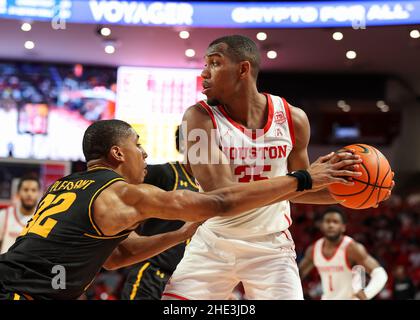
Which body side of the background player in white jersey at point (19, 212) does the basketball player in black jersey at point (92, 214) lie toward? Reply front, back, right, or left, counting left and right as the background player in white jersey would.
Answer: front

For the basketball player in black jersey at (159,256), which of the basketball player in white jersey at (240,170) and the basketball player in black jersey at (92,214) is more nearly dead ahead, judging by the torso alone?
the basketball player in white jersey

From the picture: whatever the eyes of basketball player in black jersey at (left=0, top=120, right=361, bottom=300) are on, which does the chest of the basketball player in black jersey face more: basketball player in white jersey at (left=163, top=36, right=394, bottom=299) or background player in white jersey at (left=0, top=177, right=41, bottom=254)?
the basketball player in white jersey

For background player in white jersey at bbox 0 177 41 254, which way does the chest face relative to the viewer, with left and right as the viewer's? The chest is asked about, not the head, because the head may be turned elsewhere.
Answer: facing the viewer

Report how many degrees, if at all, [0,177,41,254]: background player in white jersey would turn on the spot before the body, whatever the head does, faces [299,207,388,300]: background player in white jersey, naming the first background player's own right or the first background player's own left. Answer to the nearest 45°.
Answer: approximately 90° to the first background player's own left

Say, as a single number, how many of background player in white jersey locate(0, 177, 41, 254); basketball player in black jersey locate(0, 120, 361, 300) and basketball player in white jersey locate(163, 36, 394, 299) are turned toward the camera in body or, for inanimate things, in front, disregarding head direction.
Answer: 2

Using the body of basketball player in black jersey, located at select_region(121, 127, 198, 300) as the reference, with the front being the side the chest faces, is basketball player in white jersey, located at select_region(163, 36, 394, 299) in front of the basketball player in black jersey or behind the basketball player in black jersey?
in front

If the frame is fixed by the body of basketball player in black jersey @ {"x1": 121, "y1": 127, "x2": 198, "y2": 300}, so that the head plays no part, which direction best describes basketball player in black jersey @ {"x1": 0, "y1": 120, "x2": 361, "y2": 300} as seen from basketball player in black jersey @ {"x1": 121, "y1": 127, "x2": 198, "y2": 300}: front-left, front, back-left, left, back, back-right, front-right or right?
front-right

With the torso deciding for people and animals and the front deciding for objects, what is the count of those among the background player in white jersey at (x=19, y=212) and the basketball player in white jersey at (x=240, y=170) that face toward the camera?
2

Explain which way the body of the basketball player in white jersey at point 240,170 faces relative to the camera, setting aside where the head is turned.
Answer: toward the camera

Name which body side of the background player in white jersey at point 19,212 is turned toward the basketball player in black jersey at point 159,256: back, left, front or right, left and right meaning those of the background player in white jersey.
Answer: front

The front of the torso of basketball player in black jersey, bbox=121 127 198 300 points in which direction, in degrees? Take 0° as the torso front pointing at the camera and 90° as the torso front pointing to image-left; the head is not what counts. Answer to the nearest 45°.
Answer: approximately 315°

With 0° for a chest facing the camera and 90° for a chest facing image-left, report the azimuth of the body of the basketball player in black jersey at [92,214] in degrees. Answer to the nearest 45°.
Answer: approximately 225°

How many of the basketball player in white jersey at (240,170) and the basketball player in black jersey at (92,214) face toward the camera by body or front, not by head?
1

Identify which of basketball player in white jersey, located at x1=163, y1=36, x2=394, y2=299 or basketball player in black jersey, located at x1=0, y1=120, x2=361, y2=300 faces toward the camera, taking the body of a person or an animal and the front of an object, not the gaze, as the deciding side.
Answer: the basketball player in white jersey

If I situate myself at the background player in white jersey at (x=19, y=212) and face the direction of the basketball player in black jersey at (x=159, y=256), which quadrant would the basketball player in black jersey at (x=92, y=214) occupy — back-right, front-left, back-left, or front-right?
front-right

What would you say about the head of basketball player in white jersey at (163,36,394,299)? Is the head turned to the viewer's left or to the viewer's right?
to the viewer's left
